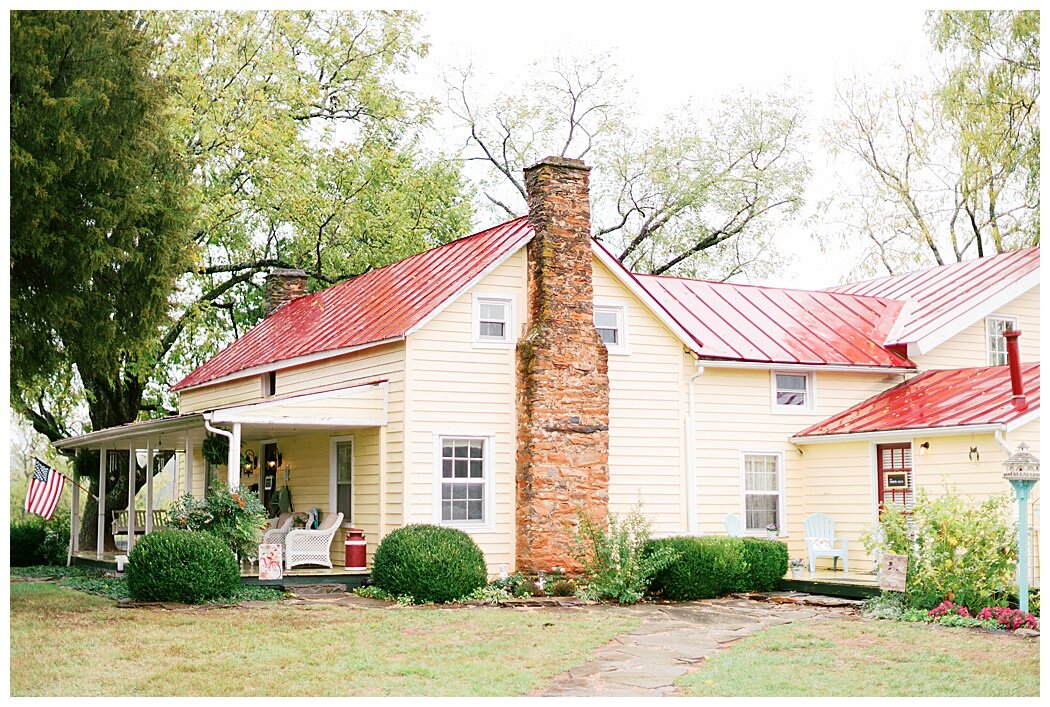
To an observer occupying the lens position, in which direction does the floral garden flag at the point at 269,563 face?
facing the viewer

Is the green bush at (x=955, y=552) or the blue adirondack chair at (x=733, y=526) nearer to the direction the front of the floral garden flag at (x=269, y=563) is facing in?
the green bush

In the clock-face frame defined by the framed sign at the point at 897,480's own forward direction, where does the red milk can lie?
The red milk can is roughly at 2 o'clock from the framed sign.

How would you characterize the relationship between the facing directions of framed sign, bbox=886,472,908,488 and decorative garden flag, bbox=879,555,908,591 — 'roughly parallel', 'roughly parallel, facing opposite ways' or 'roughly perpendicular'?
roughly parallel

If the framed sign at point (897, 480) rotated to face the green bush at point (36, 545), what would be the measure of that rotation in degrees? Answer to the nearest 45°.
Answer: approximately 90° to its right

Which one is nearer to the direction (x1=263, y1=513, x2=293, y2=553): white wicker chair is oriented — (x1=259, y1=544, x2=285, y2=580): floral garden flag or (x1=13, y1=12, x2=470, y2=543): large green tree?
the floral garden flag

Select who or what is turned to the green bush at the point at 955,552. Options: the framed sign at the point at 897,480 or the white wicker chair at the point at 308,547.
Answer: the framed sign

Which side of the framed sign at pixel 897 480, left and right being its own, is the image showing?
front

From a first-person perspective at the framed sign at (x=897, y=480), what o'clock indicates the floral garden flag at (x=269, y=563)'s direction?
the floral garden flag at (x=269, y=563) is roughly at 2 o'clock from the framed sign at (x=897, y=480).

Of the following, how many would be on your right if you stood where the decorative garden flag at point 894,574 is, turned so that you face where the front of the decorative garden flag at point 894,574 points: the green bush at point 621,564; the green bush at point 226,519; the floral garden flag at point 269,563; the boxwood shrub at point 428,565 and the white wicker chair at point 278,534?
5

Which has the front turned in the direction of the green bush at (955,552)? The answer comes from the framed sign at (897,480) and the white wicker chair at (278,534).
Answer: the framed sign
